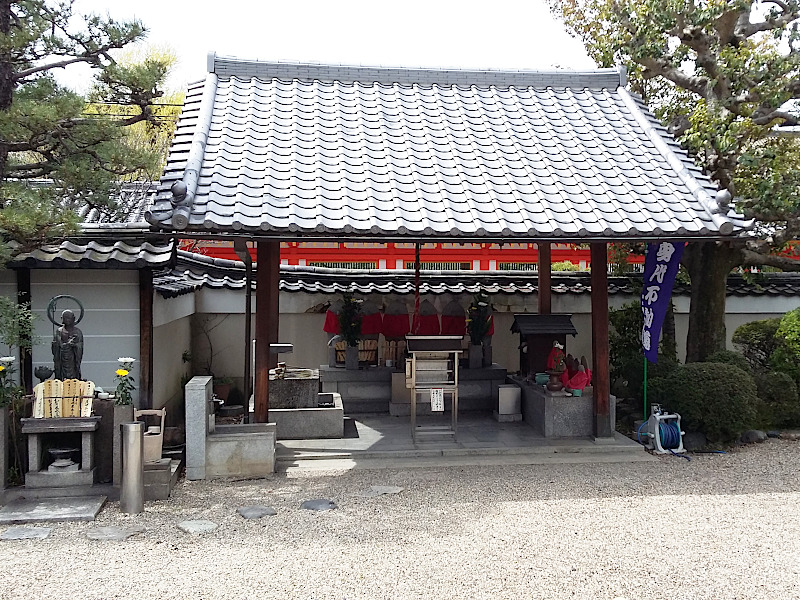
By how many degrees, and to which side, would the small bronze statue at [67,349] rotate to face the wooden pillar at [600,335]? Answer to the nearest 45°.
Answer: approximately 90° to its left

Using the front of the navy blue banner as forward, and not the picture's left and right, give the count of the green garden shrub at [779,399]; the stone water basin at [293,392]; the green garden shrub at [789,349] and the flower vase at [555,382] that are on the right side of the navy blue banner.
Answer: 2

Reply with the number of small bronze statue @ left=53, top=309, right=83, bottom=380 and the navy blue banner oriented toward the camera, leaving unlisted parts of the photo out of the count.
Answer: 2

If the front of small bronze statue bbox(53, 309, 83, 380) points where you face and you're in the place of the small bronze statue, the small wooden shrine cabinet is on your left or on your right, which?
on your left

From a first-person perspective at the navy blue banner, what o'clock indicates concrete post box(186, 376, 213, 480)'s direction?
The concrete post is roughly at 2 o'clock from the navy blue banner.

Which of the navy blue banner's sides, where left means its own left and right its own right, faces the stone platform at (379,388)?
right

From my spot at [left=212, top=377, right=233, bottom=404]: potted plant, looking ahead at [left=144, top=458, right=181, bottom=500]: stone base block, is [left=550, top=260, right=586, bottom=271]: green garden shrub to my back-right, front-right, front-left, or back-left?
back-left

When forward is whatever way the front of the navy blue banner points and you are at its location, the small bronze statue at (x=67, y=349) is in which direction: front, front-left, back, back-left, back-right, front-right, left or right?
front-right

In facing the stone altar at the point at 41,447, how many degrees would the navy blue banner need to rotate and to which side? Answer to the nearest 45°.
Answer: approximately 45° to its right

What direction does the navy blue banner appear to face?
toward the camera

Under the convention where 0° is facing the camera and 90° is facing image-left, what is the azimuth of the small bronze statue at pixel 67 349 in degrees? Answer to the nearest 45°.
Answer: approximately 0°
